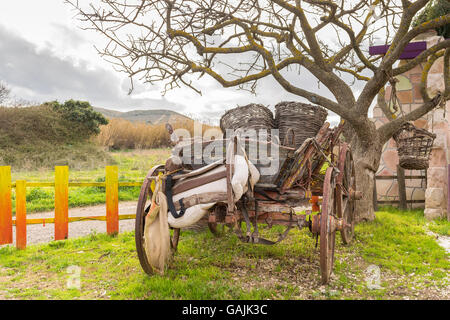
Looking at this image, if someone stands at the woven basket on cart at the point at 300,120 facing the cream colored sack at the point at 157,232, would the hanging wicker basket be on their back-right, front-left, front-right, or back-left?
back-left

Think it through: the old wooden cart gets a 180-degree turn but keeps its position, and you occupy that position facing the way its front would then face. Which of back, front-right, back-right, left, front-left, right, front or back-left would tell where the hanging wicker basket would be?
front-right

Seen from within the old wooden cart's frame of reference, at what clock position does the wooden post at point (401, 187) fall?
The wooden post is roughly at 7 o'clock from the old wooden cart.

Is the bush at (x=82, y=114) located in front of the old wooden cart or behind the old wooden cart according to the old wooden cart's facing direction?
behind

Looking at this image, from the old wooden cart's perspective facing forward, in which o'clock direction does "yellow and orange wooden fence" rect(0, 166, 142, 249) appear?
The yellow and orange wooden fence is roughly at 4 o'clock from the old wooden cart.

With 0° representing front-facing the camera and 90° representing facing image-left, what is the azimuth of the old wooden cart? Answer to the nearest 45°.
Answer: approximately 0°
